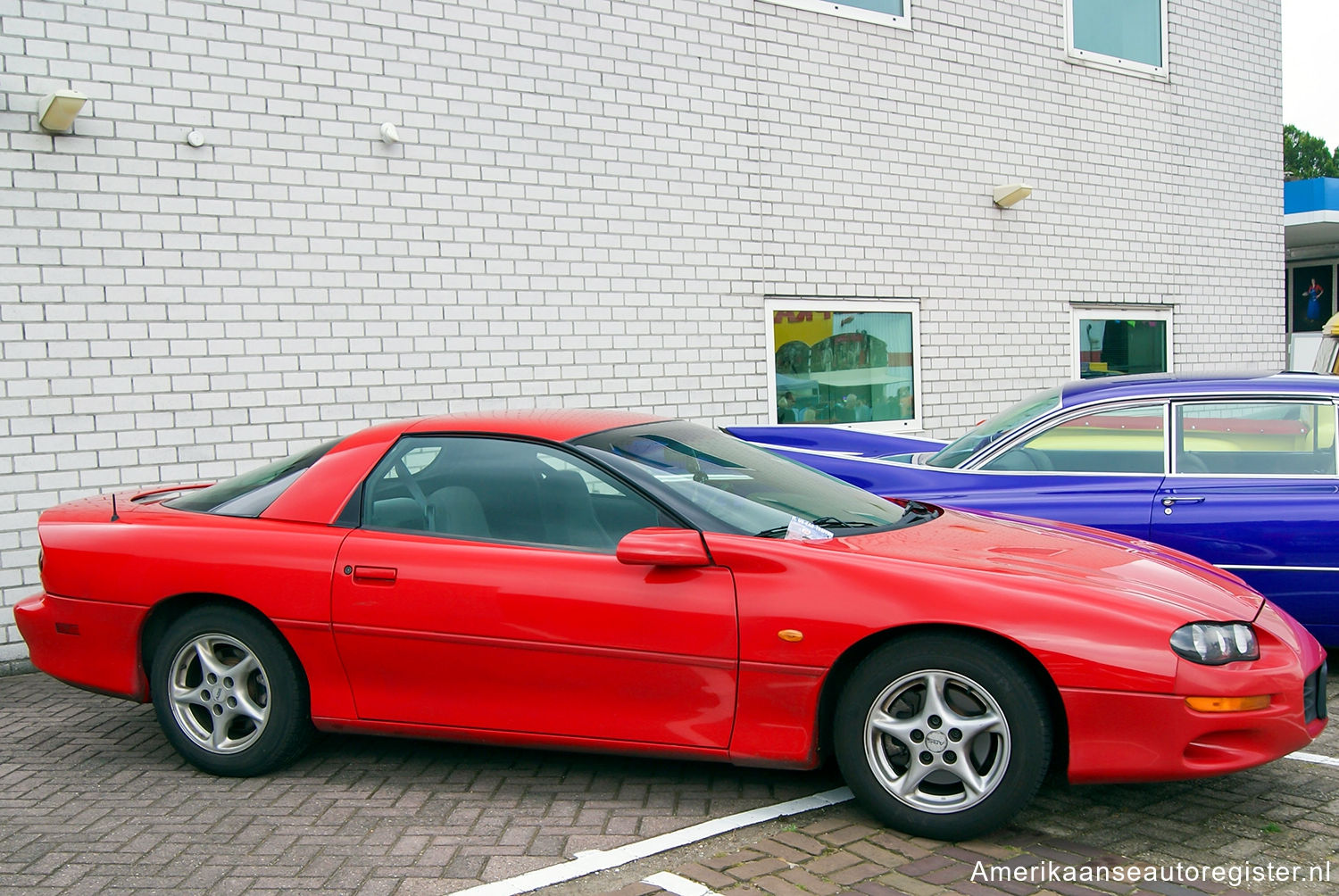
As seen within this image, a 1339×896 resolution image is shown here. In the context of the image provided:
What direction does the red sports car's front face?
to the viewer's right

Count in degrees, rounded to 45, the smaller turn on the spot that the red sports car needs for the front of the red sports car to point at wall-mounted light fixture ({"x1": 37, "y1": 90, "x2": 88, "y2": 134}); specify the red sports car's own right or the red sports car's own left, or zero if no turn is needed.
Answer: approximately 135° to the red sports car's own left

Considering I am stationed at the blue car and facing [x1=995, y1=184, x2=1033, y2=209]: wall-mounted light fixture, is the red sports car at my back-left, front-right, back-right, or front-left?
back-left

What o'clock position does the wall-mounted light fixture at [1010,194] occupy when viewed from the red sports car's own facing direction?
The wall-mounted light fixture is roughly at 10 o'clock from the red sports car.

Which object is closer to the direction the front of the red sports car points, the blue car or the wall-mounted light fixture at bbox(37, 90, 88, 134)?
the blue car
